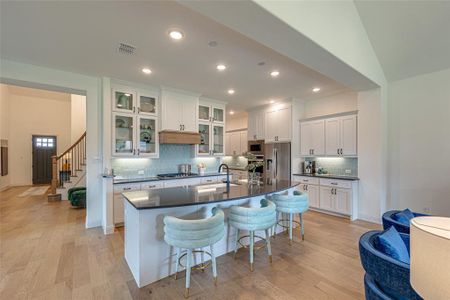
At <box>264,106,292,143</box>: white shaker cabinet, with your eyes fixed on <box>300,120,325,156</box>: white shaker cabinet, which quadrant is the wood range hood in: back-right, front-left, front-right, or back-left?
back-right

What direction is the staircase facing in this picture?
to the viewer's left

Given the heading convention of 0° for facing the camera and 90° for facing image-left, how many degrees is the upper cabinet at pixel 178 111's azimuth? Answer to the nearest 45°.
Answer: approximately 315°

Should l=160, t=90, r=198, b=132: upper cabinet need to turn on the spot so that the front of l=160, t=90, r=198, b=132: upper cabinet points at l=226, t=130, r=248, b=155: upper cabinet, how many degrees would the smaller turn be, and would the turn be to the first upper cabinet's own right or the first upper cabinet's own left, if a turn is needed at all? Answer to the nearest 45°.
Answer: approximately 90° to the first upper cabinet's own left
